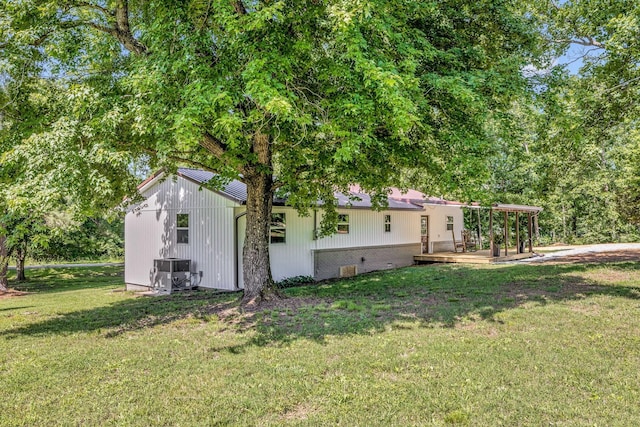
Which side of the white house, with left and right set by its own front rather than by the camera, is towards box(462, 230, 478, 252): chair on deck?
left

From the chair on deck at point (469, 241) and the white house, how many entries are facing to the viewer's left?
0
